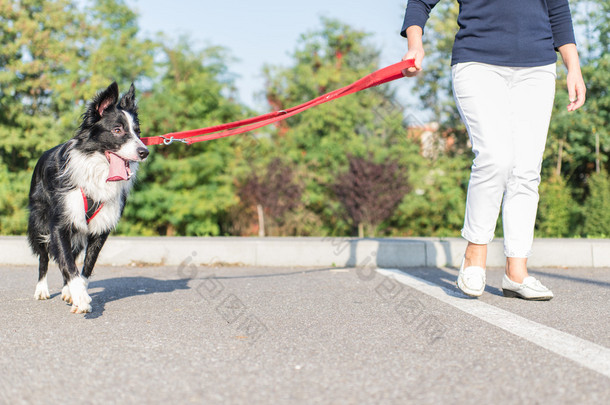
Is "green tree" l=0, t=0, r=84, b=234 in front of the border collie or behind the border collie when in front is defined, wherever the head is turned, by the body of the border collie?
behind

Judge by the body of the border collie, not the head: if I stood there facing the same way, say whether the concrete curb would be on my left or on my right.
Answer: on my left

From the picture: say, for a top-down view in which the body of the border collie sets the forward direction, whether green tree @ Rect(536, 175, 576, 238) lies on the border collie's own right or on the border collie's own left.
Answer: on the border collie's own left

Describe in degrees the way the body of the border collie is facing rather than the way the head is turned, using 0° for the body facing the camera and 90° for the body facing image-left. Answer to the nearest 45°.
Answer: approximately 315°

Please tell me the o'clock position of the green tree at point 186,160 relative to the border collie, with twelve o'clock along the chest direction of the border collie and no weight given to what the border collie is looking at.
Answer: The green tree is roughly at 8 o'clock from the border collie.

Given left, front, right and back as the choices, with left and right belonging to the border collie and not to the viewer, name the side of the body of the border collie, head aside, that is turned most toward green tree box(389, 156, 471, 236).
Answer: left

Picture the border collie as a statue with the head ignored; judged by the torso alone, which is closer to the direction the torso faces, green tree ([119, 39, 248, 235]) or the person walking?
the person walking

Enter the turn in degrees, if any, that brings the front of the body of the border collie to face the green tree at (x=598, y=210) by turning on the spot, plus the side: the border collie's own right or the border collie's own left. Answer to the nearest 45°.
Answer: approximately 90° to the border collie's own left
